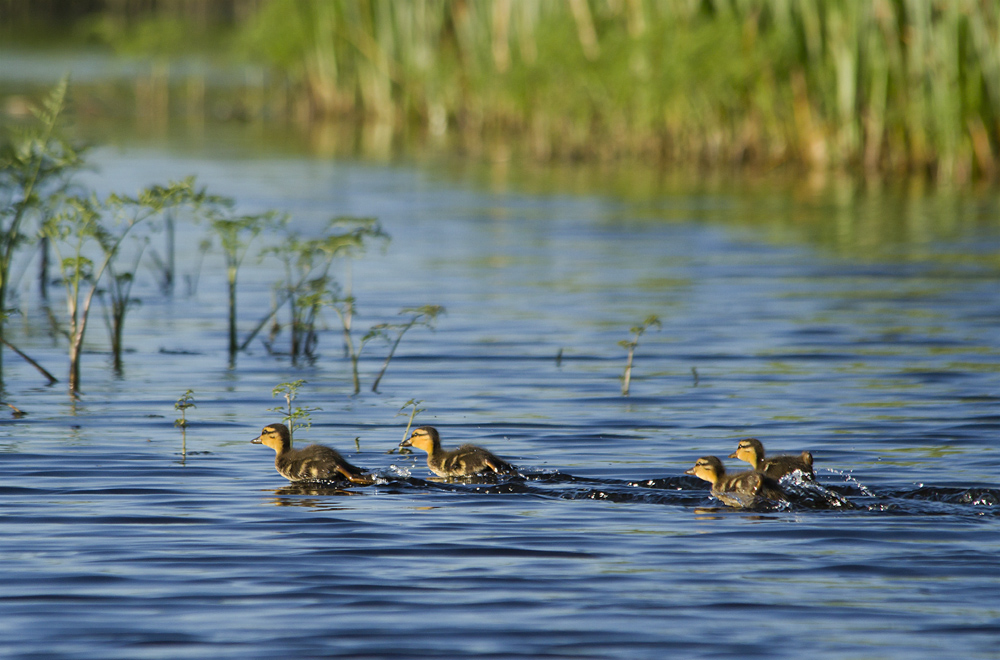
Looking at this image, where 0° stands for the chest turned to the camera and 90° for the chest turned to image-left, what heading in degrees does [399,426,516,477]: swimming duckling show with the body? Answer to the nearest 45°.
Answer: approximately 90°

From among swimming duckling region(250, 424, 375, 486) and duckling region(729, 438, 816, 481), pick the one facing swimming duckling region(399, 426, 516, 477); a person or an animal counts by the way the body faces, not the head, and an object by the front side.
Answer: the duckling

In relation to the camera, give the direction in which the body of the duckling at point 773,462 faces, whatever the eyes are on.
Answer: to the viewer's left

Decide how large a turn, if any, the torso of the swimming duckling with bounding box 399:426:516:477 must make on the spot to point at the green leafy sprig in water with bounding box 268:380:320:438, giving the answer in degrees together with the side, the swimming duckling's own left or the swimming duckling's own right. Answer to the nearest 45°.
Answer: approximately 45° to the swimming duckling's own right

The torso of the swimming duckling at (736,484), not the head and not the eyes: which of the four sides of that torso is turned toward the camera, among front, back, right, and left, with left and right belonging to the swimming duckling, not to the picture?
left

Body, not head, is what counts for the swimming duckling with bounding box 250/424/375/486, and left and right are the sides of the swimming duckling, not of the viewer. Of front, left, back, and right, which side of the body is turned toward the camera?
left

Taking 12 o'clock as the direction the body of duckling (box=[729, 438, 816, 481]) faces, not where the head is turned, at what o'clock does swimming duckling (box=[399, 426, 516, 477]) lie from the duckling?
The swimming duckling is roughly at 12 o'clock from the duckling.

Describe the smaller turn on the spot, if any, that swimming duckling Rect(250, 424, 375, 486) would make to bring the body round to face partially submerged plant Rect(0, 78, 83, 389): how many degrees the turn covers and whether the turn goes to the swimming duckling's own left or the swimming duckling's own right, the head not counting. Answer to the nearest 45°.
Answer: approximately 45° to the swimming duckling's own right

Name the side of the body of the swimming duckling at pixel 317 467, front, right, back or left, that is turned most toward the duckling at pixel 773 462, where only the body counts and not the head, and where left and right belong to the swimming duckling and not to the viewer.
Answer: back
